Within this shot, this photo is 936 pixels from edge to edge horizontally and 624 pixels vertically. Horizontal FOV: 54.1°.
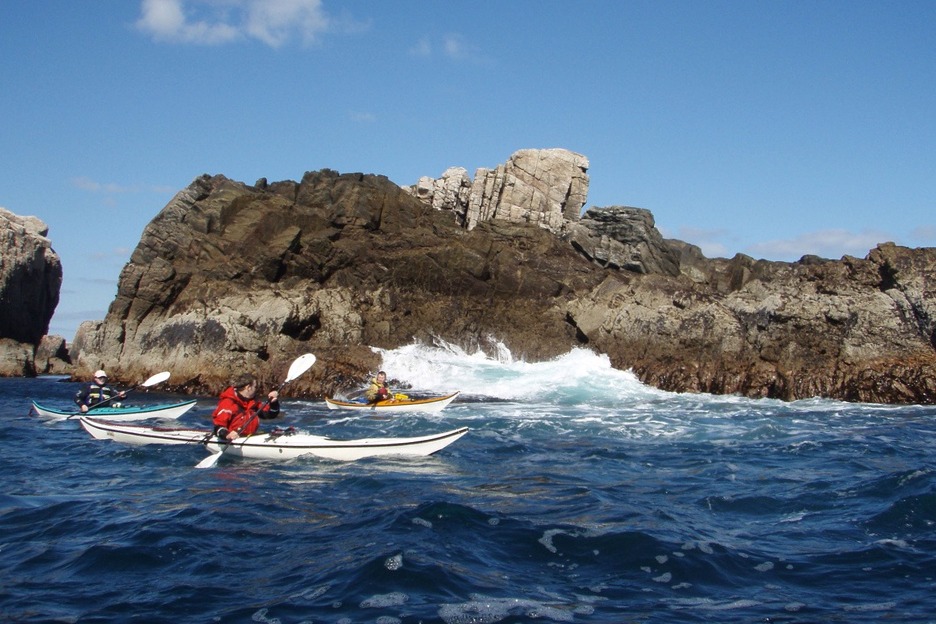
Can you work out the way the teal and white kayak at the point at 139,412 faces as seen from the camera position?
facing to the right of the viewer

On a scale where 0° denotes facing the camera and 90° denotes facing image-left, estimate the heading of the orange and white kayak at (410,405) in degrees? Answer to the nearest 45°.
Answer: approximately 270°

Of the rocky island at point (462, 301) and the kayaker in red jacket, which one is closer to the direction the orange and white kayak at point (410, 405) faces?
the rocky island

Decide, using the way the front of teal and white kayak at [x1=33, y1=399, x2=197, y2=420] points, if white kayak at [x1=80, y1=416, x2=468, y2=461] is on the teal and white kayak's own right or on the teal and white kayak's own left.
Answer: on the teal and white kayak's own right

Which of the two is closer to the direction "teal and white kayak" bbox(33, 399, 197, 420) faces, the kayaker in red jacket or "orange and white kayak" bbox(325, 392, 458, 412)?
the orange and white kayak

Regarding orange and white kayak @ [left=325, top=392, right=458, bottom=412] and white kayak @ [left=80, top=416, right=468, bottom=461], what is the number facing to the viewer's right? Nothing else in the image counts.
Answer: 2

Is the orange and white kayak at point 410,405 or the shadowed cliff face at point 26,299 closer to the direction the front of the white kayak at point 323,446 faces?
the orange and white kayak

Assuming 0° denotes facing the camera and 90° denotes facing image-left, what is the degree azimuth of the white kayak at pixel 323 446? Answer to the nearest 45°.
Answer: approximately 270°

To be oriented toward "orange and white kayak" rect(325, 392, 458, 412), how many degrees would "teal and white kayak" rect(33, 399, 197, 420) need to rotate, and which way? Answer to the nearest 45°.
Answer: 0° — it already faces it

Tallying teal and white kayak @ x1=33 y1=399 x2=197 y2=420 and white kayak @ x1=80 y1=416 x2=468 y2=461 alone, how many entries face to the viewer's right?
2

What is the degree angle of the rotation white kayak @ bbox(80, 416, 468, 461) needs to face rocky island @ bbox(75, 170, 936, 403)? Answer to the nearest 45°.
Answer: approximately 90° to its left
